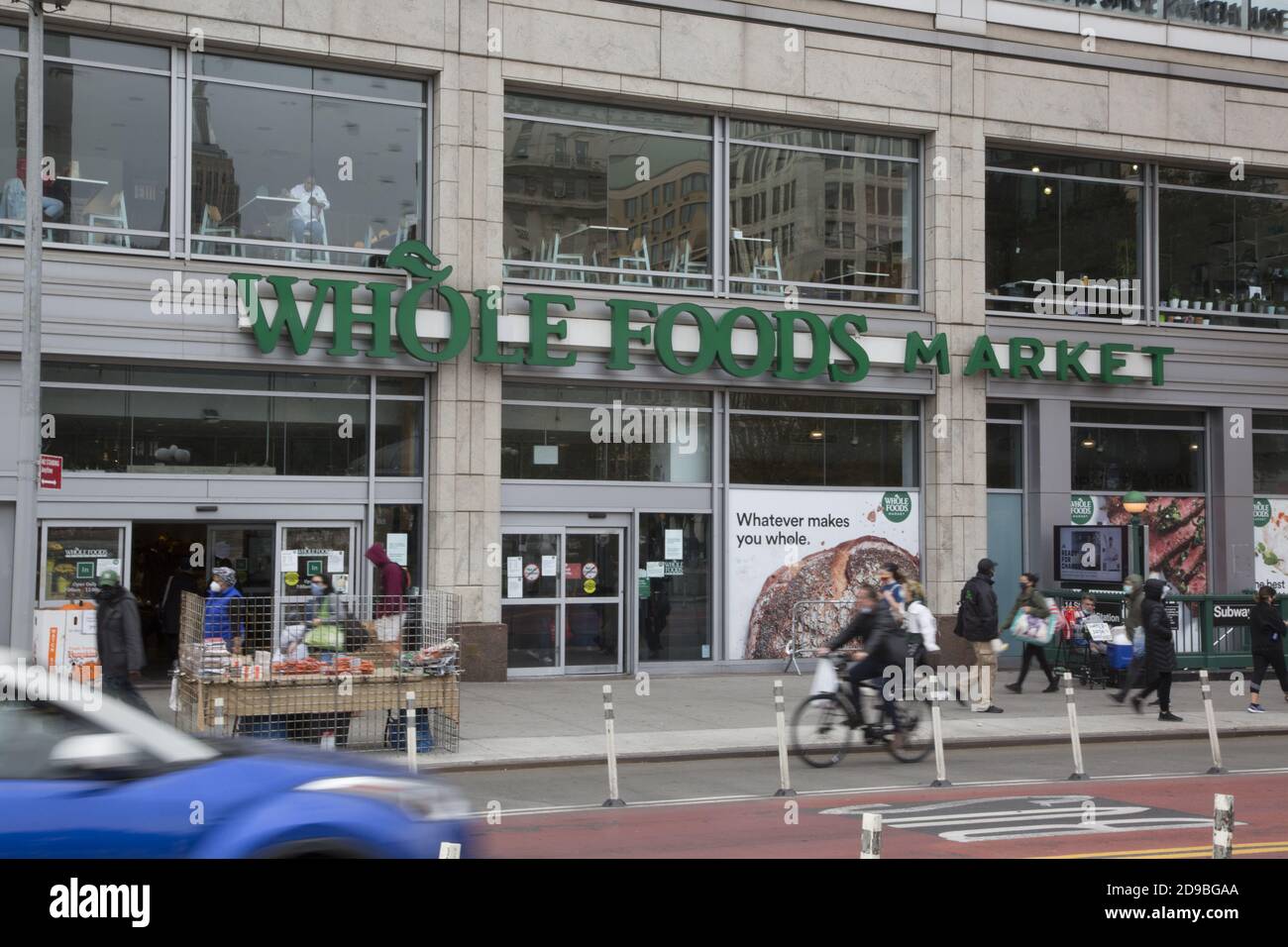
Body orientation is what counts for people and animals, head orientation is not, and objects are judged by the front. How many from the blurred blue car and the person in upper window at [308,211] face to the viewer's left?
0

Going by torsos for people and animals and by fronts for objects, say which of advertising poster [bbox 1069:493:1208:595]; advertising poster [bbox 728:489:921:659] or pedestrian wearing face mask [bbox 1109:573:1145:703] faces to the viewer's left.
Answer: the pedestrian wearing face mask

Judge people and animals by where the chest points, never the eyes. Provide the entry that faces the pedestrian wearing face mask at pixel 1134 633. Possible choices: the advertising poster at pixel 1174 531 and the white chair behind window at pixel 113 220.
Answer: the advertising poster

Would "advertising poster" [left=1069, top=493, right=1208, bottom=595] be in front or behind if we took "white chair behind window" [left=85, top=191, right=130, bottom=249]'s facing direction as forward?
behind

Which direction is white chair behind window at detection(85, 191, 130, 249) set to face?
to the viewer's left

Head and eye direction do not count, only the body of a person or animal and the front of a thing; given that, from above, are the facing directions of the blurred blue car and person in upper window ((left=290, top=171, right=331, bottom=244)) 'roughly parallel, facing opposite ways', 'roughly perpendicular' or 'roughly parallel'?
roughly perpendicular

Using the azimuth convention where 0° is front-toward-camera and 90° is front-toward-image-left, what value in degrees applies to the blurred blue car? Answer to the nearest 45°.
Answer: approximately 270°

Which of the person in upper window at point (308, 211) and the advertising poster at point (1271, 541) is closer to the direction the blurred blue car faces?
the advertising poster
